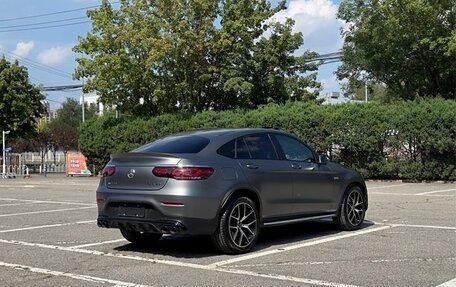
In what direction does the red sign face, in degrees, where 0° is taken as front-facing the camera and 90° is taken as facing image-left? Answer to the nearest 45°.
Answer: approximately 0°

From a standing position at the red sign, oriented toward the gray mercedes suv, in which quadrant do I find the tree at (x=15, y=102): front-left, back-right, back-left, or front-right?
back-right

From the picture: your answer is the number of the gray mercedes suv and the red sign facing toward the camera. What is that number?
1

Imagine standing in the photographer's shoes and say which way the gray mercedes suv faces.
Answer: facing away from the viewer and to the right of the viewer

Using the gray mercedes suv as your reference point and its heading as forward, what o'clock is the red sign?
The red sign is roughly at 10 o'clock from the gray mercedes suv.

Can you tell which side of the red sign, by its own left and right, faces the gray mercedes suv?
front

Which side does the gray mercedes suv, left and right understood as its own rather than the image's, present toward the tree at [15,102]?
left
